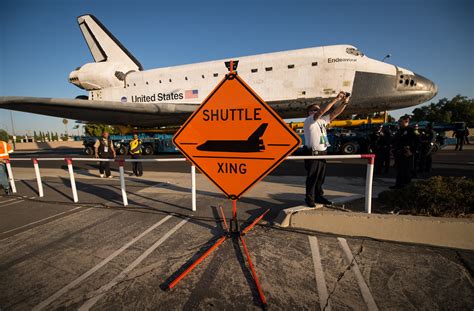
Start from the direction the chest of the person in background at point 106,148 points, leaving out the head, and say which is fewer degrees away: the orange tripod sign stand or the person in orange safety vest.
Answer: the orange tripod sign stand

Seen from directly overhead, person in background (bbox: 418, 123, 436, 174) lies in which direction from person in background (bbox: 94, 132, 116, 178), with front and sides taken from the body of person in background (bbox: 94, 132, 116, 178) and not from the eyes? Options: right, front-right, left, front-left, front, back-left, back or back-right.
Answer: front-left

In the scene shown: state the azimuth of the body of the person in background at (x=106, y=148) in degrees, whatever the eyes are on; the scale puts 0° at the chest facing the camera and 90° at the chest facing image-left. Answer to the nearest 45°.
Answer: approximately 0°

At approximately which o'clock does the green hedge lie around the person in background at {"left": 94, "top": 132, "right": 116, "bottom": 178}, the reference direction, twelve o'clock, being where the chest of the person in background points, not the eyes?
The green hedge is roughly at 11 o'clock from the person in background.

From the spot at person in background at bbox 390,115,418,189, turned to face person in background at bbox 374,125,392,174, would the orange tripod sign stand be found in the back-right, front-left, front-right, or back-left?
back-left

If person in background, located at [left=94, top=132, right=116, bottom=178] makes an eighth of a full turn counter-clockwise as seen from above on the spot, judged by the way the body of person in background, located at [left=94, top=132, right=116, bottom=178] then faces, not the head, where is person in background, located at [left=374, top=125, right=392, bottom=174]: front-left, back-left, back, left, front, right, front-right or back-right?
front

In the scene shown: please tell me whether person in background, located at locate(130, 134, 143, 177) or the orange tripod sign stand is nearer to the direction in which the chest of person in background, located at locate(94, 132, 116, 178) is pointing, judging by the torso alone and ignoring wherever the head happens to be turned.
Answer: the orange tripod sign stand

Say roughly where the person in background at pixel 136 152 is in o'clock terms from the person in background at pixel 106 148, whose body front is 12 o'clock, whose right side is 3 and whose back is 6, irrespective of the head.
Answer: the person in background at pixel 136 152 is roughly at 10 o'clock from the person in background at pixel 106 148.

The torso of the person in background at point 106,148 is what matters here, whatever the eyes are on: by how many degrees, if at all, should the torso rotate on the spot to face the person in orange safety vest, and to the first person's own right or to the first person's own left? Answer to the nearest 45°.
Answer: approximately 90° to the first person's own right

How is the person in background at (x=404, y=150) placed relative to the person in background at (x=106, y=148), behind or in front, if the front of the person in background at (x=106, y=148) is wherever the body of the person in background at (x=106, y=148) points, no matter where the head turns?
in front

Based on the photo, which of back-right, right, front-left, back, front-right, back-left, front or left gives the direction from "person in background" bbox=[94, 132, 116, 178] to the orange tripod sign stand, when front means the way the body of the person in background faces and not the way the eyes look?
front
